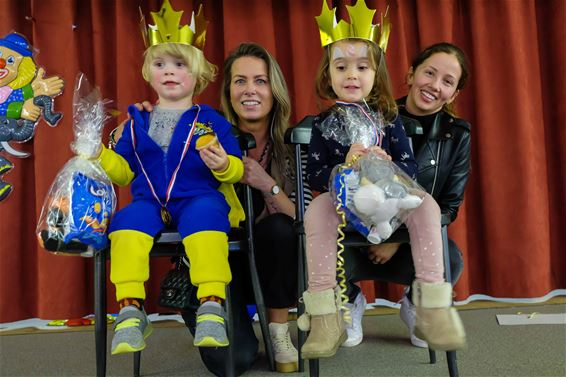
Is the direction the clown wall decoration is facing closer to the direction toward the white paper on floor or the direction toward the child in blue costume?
the child in blue costume

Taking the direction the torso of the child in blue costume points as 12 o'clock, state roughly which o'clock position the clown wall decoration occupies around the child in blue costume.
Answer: The clown wall decoration is roughly at 5 o'clock from the child in blue costume.

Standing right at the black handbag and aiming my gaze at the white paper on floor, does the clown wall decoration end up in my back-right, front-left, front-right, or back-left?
back-left

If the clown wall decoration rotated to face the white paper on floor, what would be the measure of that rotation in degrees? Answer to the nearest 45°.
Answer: approximately 45° to its left

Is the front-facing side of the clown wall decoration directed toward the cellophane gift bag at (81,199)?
yes

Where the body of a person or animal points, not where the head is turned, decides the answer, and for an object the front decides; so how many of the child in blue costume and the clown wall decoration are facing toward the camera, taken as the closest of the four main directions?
2

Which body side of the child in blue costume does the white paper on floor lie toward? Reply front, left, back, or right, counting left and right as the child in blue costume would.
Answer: left

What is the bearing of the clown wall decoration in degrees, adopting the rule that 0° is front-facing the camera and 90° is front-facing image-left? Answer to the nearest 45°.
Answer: approximately 0°

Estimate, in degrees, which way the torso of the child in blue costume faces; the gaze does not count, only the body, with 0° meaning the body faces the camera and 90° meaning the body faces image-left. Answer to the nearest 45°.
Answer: approximately 0°
